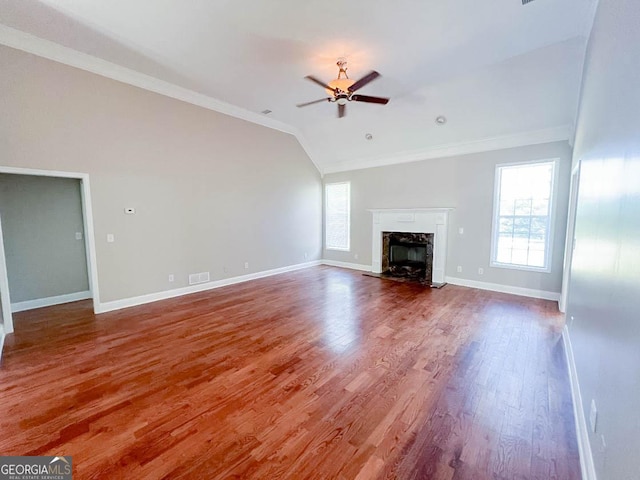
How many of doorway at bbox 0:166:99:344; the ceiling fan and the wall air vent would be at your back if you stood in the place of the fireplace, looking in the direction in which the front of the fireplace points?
0

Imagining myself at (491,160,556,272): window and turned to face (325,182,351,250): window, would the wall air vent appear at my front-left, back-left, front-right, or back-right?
front-left

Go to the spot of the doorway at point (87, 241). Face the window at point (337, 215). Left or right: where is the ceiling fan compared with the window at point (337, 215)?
right

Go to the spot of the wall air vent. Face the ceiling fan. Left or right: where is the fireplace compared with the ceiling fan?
left

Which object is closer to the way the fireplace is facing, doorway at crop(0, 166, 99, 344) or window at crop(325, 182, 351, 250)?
the doorway

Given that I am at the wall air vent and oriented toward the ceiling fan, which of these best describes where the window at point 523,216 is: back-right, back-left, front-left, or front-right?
front-left

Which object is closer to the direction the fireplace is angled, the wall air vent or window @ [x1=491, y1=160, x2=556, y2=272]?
the wall air vent

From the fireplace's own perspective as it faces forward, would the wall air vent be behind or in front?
in front

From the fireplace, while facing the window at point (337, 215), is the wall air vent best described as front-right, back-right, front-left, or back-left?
front-left

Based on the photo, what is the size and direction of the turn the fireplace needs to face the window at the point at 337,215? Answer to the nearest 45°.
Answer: approximately 90° to its right

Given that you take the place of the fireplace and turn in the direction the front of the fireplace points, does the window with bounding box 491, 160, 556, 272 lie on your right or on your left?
on your left

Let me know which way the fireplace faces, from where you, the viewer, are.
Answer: facing the viewer and to the left of the viewer

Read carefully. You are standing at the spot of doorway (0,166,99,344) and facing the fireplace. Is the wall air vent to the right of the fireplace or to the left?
left

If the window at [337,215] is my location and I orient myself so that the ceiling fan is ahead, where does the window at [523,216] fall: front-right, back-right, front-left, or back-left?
front-left

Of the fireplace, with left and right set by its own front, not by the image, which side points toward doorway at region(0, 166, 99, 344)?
front
